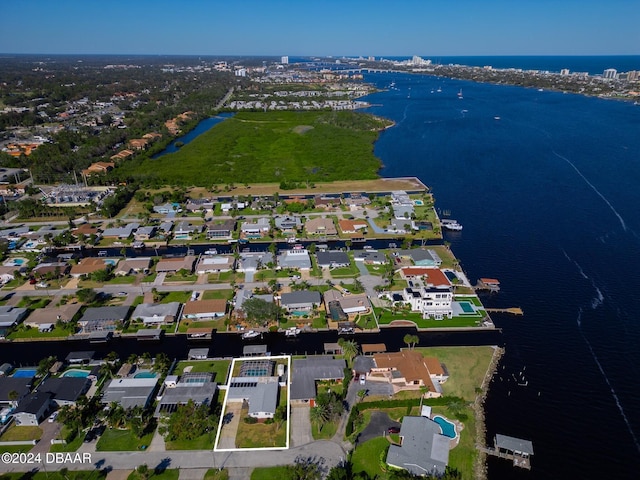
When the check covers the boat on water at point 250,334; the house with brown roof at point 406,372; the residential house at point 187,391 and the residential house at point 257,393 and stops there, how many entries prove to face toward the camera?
3

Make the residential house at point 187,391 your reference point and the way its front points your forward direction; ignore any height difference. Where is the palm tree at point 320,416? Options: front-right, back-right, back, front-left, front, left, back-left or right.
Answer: front-left

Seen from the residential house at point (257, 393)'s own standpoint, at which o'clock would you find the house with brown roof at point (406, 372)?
The house with brown roof is roughly at 9 o'clock from the residential house.

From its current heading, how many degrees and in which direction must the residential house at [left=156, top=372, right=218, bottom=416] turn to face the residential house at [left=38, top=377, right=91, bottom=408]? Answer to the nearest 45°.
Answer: approximately 135° to its right

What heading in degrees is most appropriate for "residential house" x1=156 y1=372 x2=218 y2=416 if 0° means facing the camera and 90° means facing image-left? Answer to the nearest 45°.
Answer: approximately 0°

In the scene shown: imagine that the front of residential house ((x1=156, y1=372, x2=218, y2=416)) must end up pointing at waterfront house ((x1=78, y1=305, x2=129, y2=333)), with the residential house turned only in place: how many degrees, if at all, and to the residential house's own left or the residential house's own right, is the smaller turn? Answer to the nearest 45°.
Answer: approximately 135° to the residential house's own right

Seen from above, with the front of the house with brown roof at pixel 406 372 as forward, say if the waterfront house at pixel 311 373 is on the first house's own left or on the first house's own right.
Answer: on the first house's own right
